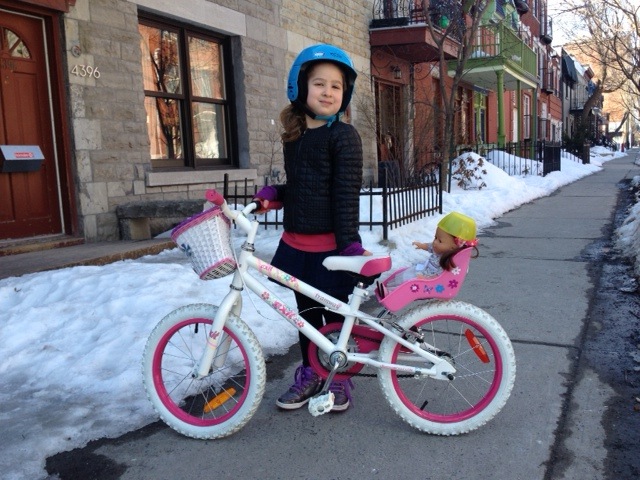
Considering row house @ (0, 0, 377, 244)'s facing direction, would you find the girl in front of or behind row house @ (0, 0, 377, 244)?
in front

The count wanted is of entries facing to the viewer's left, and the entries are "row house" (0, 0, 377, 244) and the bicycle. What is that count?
1

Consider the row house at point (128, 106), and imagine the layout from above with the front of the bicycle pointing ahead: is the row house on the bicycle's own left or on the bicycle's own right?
on the bicycle's own right

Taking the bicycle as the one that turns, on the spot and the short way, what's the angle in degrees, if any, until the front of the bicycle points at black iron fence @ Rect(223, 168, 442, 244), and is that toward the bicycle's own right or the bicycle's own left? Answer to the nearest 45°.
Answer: approximately 90° to the bicycle's own right

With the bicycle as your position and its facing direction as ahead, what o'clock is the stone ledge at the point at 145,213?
The stone ledge is roughly at 2 o'clock from the bicycle.

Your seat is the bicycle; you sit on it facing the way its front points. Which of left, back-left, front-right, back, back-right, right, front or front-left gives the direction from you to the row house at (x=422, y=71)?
right

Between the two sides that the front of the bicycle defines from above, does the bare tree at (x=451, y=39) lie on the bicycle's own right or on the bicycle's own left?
on the bicycle's own right

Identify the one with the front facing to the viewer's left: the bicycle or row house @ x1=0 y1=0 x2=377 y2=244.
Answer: the bicycle

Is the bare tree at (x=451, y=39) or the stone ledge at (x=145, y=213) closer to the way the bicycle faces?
the stone ledge

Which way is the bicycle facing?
to the viewer's left

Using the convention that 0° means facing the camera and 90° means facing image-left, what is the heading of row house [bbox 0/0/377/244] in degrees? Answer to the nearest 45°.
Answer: approximately 315°
